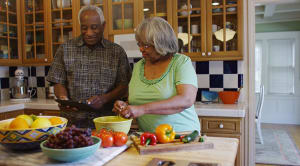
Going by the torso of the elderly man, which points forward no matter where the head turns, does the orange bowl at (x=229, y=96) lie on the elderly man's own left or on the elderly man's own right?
on the elderly man's own left

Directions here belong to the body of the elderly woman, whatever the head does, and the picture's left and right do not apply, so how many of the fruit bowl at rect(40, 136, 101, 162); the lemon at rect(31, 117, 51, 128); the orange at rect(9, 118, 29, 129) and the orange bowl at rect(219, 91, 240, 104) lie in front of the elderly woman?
3

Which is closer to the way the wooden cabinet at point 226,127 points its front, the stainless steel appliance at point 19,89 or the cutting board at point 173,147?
the cutting board

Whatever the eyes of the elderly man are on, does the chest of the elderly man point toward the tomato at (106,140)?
yes

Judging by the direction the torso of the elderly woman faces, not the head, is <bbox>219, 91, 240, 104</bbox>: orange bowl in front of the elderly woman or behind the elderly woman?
behind

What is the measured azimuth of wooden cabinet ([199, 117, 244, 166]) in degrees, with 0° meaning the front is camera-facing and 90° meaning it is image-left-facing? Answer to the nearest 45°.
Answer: approximately 0°
